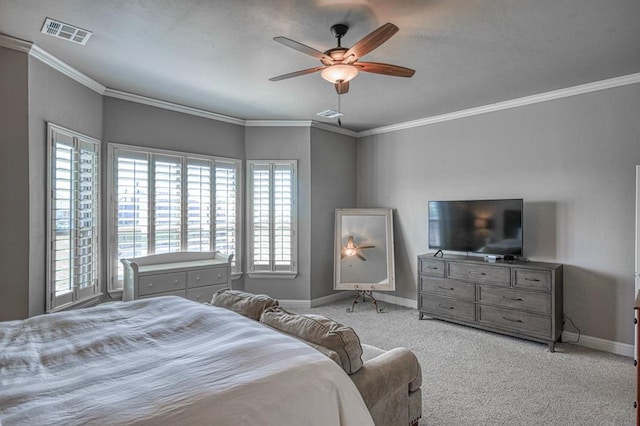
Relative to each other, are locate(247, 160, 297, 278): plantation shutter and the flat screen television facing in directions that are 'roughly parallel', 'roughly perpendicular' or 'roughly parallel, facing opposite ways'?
roughly perpendicular

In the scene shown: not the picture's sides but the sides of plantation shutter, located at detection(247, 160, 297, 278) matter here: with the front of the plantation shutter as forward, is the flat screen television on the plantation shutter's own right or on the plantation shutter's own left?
on the plantation shutter's own left

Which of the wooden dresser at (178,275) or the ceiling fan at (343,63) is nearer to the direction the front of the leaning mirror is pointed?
the ceiling fan

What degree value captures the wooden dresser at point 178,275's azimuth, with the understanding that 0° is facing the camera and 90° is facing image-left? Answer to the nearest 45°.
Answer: approximately 315°

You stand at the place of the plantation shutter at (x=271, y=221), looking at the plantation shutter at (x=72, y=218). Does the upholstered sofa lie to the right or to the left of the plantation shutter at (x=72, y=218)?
left

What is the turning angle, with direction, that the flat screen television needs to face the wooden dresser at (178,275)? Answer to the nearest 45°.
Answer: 0° — it already faces it

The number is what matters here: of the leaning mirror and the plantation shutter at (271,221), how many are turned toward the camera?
2

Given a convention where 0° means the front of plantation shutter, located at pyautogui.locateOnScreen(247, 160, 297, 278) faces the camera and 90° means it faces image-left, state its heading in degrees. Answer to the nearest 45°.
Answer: approximately 0°

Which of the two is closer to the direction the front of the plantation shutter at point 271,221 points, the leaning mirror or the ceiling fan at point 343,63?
the ceiling fan

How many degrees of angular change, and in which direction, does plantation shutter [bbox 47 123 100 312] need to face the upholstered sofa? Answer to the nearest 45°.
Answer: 0° — it already faces it

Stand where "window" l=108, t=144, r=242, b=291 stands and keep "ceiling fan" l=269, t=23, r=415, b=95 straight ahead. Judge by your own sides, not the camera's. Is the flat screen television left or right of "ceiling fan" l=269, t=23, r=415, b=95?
left
